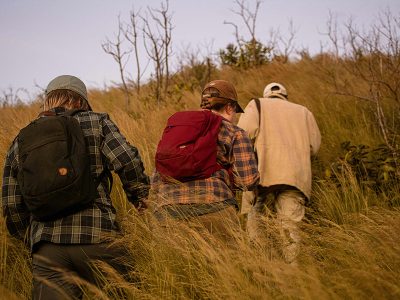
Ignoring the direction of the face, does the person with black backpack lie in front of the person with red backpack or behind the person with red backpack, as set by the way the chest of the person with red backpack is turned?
behind

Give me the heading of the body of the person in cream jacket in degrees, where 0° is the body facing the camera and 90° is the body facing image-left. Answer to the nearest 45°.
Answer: approximately 180°

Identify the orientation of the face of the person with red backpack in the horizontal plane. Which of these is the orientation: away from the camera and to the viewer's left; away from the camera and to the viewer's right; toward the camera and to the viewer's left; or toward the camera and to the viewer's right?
away from the camera and to the viewer's right

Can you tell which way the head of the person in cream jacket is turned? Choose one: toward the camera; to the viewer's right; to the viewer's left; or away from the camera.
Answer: away from the camera

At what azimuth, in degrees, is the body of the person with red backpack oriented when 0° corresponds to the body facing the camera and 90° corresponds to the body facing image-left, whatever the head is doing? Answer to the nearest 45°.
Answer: approximately 225°

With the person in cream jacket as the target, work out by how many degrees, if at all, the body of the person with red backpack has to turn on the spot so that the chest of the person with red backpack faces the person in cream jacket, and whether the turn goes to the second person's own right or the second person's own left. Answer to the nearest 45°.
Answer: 0° — they already face them

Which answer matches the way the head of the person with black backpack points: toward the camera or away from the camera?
away from the camera

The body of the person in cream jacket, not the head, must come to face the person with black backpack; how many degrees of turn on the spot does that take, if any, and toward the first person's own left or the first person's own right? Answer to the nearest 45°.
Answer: approximately 135° to the first person's own left

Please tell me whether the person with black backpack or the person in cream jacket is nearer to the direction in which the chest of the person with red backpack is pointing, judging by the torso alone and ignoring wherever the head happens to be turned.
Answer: the person in cream jacket
